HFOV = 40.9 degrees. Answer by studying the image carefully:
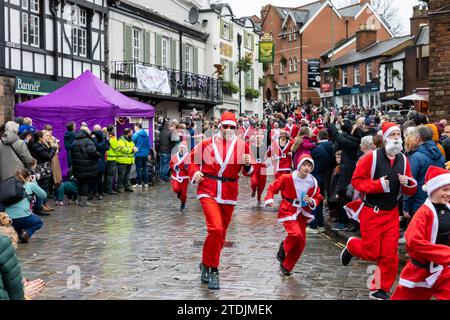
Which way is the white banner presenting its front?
toward the camera

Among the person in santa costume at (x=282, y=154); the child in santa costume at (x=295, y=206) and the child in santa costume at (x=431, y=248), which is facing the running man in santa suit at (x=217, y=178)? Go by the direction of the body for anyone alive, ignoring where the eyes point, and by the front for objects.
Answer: the person in santa costume

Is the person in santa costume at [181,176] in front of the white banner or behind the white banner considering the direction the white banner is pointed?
in front

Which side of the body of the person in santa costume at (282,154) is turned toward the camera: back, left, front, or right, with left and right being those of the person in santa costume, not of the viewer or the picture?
front

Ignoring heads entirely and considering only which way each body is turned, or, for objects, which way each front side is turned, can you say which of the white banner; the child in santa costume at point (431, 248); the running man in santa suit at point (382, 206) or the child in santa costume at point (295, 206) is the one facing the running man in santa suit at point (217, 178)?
the white banner

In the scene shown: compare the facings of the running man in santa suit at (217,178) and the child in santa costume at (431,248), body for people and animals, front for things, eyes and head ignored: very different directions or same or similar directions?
same or similar directions

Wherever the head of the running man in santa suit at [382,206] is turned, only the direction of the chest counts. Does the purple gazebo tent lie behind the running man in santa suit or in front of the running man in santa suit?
behind

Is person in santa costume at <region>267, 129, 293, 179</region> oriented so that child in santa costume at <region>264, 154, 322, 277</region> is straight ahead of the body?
yes

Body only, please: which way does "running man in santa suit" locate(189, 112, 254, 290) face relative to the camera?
toward the camera

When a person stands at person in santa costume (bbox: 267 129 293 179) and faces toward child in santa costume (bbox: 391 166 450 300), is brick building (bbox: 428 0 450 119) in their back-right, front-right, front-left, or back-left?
back-left

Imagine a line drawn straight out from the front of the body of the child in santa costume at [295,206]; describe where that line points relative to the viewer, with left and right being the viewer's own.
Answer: facing the viewer and to the right of the viewer
